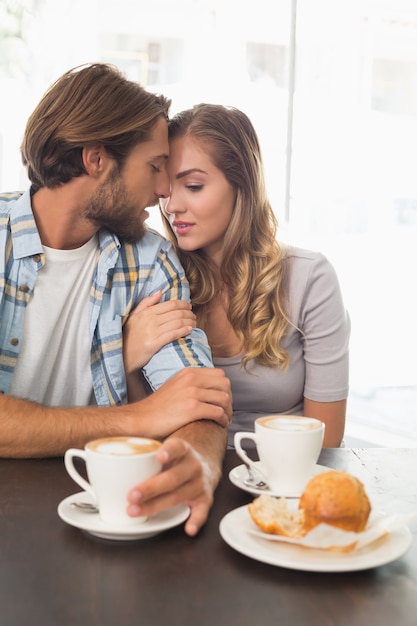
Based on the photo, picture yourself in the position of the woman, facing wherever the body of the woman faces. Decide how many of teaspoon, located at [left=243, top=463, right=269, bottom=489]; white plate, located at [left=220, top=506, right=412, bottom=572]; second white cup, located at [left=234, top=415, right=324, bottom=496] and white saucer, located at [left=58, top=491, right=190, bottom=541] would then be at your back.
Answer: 0

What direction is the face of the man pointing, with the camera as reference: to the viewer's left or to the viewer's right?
to the viewer's right

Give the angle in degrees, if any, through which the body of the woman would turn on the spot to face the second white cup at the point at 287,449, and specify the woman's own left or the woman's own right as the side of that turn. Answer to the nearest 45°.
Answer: approximately 45° to the woman's own left

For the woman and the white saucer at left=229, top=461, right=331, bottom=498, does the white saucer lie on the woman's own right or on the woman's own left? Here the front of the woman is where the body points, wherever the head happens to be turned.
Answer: on the woman's own left

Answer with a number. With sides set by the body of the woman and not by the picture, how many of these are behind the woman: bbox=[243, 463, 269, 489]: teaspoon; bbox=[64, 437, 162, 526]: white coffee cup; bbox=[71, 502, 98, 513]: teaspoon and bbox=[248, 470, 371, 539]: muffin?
0

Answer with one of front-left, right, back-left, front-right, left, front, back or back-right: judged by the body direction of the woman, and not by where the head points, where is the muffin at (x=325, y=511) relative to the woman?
front-left

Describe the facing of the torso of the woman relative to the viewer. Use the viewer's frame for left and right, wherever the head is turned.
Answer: facing the viewer and to the left of the viewer

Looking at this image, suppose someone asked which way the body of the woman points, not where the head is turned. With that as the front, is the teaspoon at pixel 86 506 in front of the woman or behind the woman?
in front

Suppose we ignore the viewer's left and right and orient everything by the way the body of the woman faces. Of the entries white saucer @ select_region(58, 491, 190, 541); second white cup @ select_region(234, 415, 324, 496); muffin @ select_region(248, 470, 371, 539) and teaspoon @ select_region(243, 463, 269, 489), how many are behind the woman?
0

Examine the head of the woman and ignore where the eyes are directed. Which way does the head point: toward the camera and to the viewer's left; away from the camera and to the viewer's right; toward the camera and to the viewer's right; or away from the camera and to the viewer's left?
toward the camera and to the viewer's left

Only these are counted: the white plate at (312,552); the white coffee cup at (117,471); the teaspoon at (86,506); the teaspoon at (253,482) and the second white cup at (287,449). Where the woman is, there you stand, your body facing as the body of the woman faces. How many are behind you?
0
